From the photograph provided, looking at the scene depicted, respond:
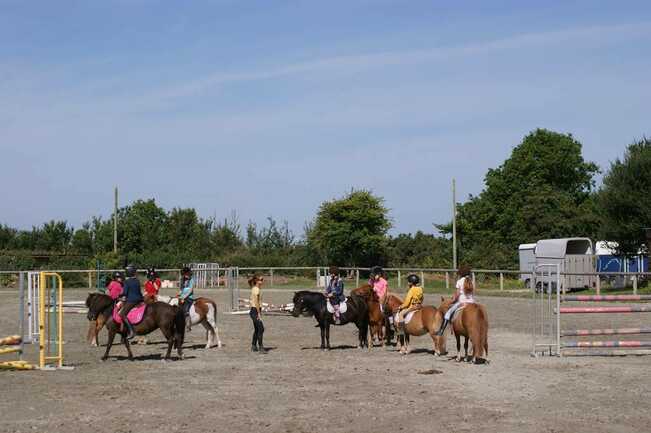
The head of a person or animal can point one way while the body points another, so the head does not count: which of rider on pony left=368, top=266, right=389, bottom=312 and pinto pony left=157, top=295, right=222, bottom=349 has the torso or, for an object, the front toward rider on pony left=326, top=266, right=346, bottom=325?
rider on pony left=368, top=266, right=389, bottom=312

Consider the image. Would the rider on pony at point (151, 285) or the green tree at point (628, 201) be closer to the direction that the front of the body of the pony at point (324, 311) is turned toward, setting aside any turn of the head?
the rider on pony

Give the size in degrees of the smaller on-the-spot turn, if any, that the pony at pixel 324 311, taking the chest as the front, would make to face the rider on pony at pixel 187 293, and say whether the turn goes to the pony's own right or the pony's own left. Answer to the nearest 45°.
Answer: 0° — it already faces them

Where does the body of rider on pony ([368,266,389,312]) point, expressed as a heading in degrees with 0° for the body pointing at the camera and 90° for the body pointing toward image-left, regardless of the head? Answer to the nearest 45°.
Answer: approximately 45°

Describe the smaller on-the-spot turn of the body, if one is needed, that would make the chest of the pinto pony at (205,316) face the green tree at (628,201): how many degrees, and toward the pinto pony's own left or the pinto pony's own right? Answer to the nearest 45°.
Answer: approximately 135° to the pinto pony's own right

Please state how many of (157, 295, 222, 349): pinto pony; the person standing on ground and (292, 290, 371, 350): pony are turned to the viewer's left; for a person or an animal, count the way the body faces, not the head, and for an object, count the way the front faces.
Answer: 2

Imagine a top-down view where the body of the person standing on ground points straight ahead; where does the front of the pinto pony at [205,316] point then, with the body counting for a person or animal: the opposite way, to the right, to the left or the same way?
the opposite way

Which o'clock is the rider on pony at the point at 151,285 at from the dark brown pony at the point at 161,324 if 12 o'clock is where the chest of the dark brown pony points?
The rider on pony is roughly at 3 o'clock from the dark brown pony.

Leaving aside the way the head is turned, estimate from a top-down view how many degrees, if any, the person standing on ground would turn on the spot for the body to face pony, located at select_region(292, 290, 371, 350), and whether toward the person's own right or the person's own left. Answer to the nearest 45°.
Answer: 0° — they already face it

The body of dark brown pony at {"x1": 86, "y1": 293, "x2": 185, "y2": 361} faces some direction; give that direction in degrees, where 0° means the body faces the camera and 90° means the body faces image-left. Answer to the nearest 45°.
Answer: approximately 90°
